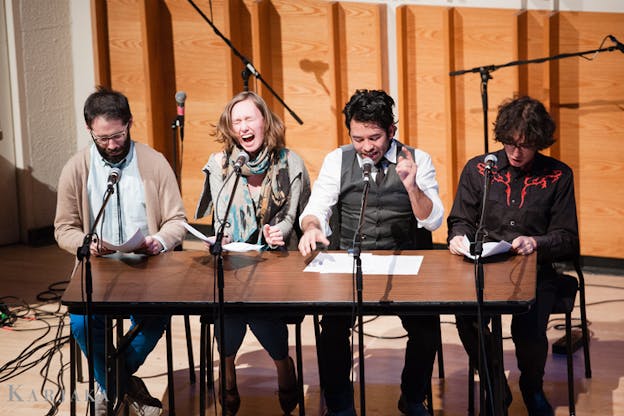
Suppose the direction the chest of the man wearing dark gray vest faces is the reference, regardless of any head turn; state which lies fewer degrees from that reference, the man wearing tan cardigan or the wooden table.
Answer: the wooden table

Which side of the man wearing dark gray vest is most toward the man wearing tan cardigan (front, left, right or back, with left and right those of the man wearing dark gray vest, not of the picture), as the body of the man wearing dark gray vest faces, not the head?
right

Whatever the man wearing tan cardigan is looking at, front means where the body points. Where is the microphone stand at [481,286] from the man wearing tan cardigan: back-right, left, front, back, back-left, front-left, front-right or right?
front-left

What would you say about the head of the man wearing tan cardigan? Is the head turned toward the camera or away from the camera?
toward the camera

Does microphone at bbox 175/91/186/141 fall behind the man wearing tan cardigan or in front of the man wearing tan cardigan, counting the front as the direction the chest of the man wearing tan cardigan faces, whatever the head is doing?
behind

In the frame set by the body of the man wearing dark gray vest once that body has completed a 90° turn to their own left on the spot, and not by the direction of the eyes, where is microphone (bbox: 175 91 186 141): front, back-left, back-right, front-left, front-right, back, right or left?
back-left

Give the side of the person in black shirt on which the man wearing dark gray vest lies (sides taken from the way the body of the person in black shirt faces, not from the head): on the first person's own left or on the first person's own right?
on the first person's own right

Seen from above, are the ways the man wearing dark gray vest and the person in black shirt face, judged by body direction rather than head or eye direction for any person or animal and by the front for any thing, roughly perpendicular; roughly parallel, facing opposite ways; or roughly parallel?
roughly parallel

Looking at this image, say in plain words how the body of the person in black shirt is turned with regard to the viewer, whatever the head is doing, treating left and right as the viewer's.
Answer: facing the viewer

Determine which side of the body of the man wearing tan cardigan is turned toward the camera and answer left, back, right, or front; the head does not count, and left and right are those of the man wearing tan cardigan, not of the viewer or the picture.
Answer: front

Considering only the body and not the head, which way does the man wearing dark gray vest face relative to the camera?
toward the camera

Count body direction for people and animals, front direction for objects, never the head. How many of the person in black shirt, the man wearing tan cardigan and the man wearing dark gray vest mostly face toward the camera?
3

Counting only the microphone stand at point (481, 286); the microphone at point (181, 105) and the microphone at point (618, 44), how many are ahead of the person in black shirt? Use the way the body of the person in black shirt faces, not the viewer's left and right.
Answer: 1
